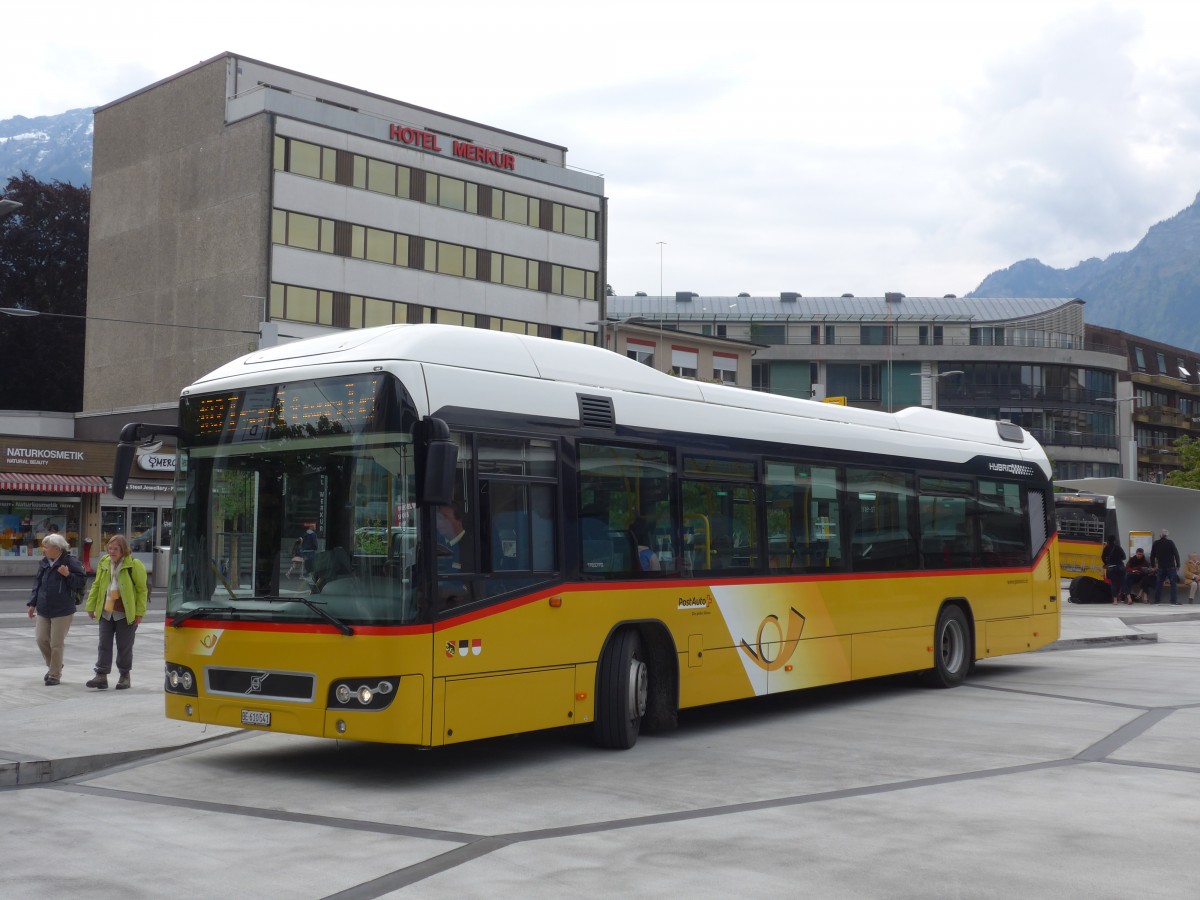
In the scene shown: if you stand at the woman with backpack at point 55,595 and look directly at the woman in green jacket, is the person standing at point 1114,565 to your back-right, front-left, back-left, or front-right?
front-left

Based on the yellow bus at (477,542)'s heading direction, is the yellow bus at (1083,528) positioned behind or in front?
behind

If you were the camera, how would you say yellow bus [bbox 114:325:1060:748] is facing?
facing the viewer and to the left of the viewer

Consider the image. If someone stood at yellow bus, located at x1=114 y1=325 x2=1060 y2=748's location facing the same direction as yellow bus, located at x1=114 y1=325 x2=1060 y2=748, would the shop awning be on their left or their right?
on their right

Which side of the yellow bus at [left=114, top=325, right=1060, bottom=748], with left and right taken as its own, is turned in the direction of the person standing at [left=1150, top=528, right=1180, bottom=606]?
back

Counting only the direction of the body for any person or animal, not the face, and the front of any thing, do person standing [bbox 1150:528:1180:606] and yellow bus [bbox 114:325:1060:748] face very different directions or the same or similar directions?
very different directions
